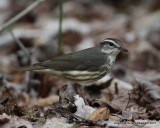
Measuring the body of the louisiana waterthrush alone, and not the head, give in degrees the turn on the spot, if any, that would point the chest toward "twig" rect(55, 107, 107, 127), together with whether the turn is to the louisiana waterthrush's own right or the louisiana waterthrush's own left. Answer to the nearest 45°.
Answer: approximately 90° to the louisiana waterthrush's own right

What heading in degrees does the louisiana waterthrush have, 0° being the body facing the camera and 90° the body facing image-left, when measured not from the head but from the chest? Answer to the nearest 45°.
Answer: approximately 270°

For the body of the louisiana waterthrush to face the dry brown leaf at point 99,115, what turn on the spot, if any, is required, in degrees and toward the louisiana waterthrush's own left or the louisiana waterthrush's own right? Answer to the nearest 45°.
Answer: approximately 90° to the louisiana waterthrush's own right
